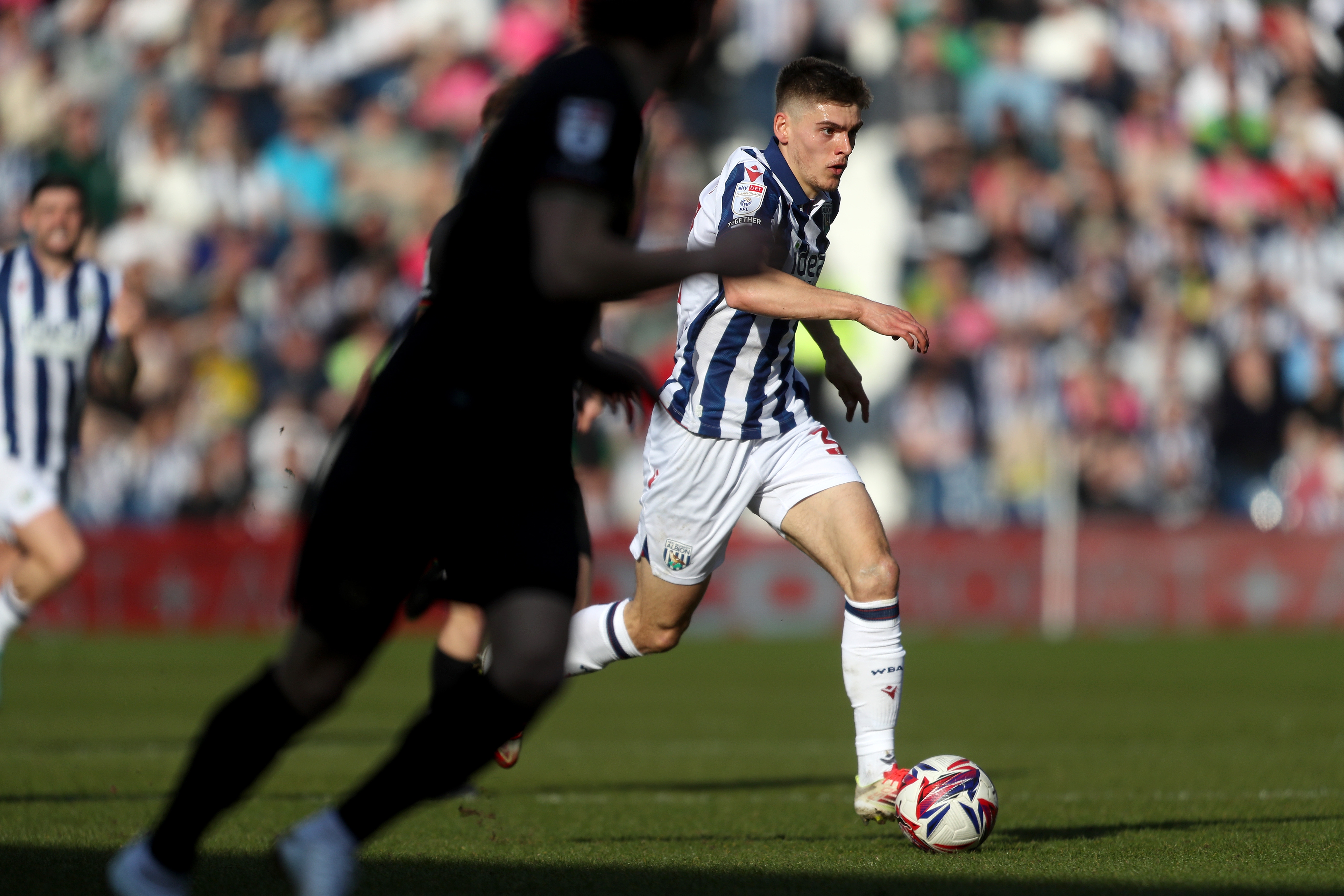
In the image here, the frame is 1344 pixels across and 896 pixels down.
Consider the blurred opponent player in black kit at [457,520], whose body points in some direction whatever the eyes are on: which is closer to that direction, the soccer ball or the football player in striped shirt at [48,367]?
the soccer ball

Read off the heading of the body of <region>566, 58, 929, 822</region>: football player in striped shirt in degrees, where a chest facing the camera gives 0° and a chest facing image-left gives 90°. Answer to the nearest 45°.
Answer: approximately 315°

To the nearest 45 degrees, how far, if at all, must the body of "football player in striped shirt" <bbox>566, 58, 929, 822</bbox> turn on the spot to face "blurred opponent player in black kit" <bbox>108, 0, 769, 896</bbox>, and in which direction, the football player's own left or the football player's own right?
approximately 45° to the football player's own right
